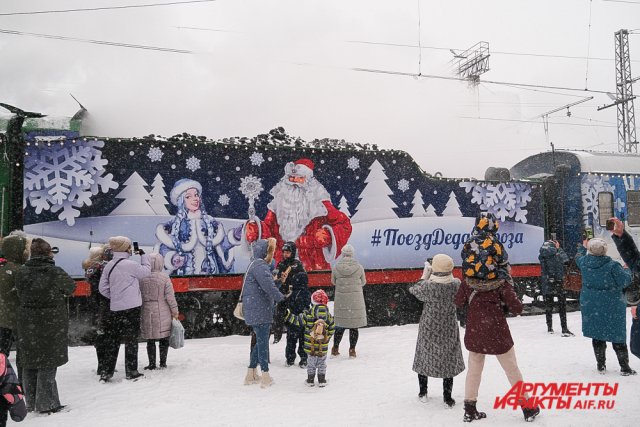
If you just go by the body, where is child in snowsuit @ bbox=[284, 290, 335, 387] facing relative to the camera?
away from the camera

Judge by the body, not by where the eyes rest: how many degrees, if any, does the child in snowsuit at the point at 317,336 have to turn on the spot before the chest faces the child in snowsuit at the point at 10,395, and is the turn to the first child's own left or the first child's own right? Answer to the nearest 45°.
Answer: approximately 135° to the first child's own left

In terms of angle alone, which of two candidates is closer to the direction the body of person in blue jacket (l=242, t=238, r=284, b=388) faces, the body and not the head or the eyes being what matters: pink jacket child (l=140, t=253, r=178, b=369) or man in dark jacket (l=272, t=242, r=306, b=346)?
the man in dark jacket
